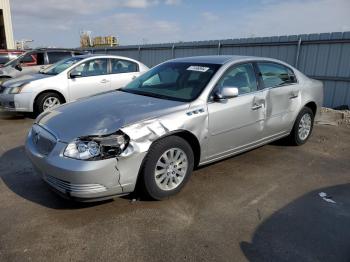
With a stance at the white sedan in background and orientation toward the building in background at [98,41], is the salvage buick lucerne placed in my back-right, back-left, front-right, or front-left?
back-right

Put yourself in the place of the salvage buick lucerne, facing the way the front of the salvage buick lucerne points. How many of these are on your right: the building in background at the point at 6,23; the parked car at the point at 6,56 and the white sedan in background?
3

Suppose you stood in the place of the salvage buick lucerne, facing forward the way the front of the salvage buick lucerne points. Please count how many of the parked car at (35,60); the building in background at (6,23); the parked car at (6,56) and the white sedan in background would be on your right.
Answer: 4

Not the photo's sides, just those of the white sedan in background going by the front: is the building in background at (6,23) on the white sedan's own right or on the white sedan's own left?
on the white sedan's own right

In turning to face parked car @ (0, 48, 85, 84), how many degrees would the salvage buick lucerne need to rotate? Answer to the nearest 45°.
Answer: approximately 90° to its right

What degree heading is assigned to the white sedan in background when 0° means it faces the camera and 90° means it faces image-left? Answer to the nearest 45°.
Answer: approximately 45°

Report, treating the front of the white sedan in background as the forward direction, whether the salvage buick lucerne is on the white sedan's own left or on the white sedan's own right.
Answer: on the white sedan's own left

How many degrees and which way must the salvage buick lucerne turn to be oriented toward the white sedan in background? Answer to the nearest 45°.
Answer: approximately 90° to its right

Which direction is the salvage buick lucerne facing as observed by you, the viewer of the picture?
facing the viewer and to the left of the viewer

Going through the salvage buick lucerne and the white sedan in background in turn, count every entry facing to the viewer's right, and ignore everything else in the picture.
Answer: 0

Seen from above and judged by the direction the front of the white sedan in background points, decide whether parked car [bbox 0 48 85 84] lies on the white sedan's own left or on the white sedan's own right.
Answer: on the white sedan's own right

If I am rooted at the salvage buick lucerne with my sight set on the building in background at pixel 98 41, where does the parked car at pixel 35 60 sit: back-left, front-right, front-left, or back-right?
front-left

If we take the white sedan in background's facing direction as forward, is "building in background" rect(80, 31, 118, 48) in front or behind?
behind
